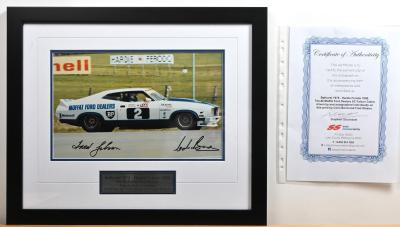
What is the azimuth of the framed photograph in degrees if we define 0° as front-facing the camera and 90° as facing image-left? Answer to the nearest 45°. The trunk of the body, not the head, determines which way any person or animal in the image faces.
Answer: approximately 0°
